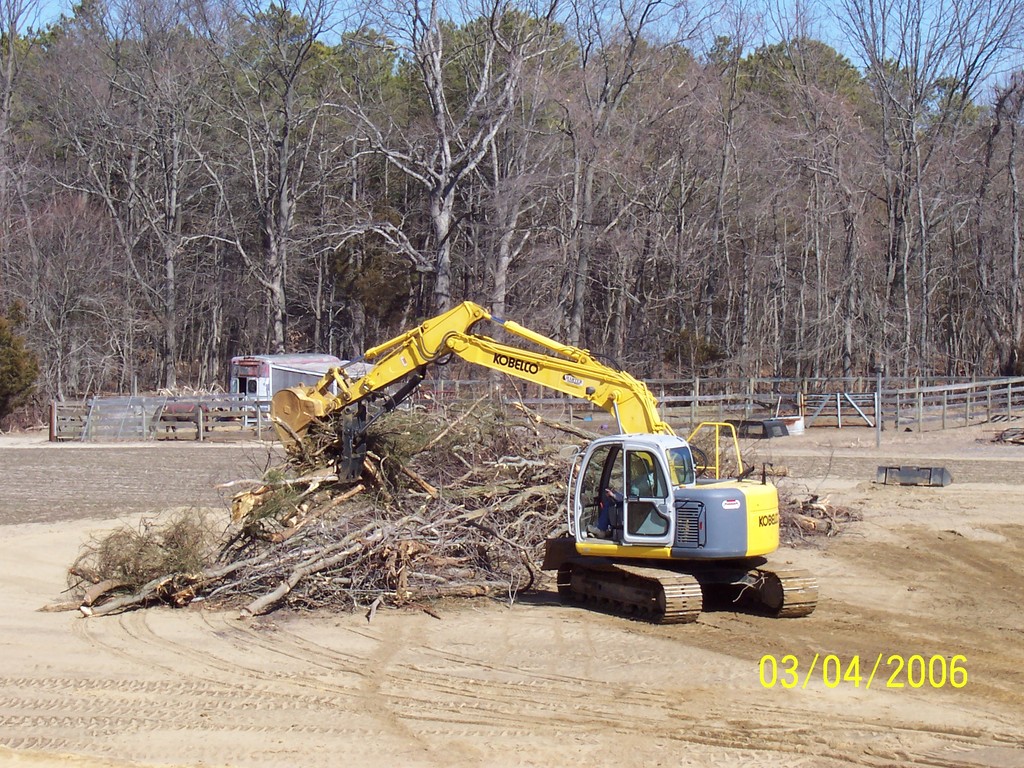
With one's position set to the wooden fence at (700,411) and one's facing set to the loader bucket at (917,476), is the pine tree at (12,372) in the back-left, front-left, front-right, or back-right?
back-right

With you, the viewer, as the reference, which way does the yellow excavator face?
facing away from the viewer and to the left of the viewer

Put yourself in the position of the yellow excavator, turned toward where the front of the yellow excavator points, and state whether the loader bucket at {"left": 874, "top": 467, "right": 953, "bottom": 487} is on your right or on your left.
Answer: on your right

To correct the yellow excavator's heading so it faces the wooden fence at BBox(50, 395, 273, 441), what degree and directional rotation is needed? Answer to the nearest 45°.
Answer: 0° — it already faces it

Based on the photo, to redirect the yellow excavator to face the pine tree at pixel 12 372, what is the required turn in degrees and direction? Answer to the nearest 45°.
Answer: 0° — it already faces it

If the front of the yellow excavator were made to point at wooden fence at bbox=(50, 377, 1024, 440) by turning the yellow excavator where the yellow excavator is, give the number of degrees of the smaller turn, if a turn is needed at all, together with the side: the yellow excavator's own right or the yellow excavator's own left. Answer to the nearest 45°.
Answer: approximately 45° to the yellow excavator's own right
